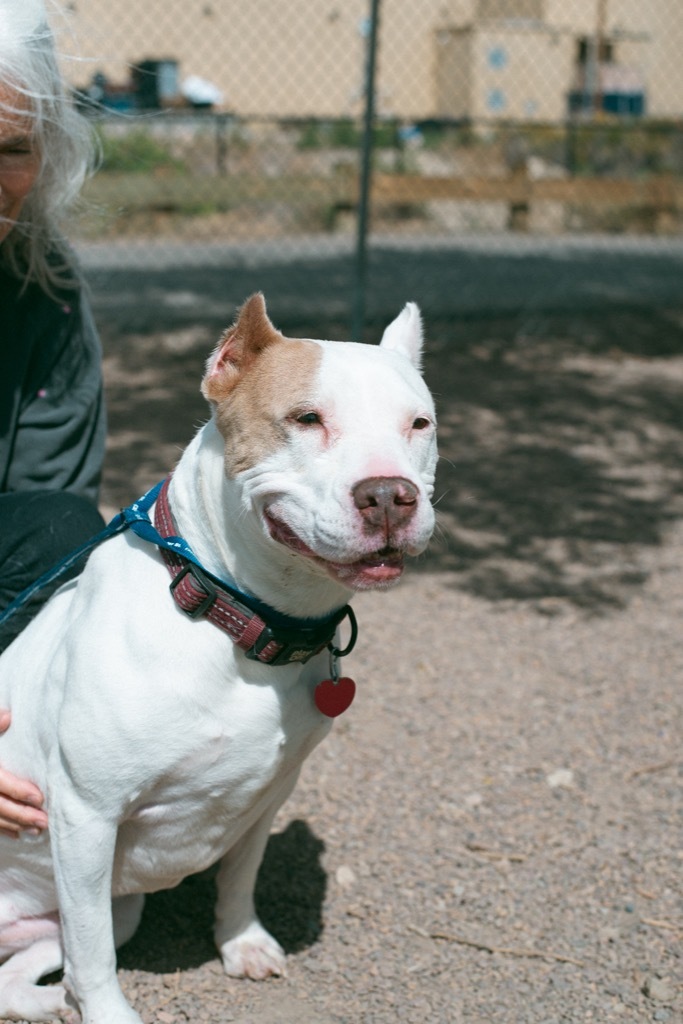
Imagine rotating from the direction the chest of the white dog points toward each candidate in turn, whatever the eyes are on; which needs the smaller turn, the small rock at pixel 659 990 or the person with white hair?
the small rock

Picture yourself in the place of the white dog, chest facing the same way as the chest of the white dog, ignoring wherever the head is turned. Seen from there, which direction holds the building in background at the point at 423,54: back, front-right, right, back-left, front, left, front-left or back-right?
back-left

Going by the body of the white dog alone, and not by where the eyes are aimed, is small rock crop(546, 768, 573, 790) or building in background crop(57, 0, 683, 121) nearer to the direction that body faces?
the small rock

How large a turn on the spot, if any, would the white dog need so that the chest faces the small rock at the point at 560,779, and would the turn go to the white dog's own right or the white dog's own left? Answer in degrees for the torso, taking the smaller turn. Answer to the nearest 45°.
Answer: approximately 90° to the white dog's own left

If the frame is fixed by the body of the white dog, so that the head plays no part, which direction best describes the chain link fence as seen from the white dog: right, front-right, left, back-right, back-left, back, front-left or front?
back-left

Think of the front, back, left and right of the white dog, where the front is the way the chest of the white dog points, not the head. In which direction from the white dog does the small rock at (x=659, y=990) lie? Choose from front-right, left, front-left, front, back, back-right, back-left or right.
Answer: front-left

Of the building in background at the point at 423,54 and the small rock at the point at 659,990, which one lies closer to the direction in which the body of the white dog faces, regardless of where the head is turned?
the small rock

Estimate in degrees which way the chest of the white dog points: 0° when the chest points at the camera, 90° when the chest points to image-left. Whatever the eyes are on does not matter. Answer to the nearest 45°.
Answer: approximately 315°
